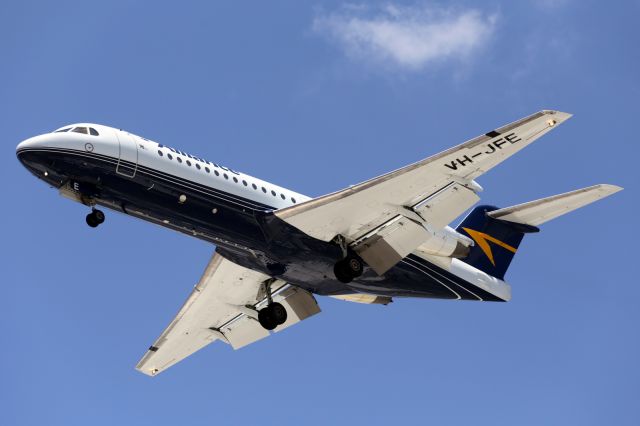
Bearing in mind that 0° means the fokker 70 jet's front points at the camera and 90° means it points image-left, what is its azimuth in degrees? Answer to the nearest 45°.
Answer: approximately 45°
